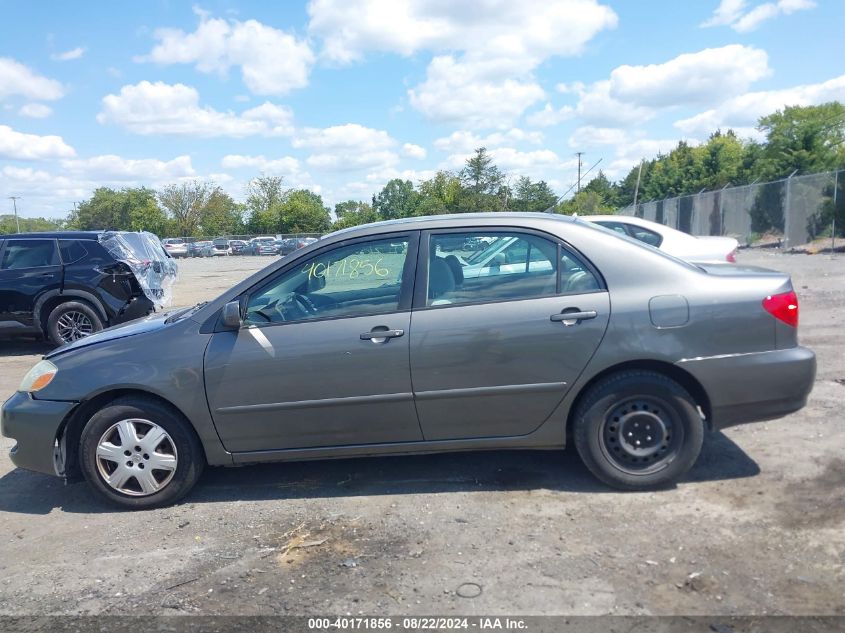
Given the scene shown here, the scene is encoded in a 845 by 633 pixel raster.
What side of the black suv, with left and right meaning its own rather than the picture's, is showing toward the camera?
left

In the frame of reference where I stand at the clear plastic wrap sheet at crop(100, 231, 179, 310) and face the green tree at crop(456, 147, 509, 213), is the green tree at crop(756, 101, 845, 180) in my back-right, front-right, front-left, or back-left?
front-right

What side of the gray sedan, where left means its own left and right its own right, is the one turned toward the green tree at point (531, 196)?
right

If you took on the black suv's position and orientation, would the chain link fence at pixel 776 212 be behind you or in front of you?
behind

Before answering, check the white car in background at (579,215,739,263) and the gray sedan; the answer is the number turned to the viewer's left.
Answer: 2

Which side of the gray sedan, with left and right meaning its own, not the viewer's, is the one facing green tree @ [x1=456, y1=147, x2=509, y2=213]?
right

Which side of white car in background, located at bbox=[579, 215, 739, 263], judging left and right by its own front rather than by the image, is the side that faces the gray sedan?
left

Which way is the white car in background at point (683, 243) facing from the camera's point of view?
to the viewer's left

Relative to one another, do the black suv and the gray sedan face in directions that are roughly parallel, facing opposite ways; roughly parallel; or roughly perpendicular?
roughly parallel

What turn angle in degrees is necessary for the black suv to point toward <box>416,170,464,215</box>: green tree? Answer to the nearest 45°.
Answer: approximately 135° to its right

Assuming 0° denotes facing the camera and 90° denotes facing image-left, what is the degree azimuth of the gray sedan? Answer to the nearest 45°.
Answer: approximately 90°

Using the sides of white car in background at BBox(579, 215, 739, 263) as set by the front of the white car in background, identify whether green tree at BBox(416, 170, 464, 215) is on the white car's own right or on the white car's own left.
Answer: on the white car's own right
